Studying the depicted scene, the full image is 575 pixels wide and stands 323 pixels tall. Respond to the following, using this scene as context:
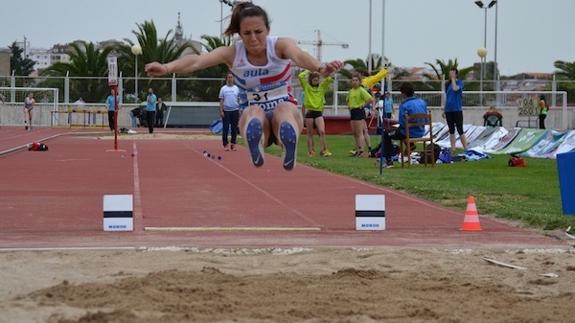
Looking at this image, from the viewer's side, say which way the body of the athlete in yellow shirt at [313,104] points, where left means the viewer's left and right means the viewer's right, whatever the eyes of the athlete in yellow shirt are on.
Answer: facing the viewer

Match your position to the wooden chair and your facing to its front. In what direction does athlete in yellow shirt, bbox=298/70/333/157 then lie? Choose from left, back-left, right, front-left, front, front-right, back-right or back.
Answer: front

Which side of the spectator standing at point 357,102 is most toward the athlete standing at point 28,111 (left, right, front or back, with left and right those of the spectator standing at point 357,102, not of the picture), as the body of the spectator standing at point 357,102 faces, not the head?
right

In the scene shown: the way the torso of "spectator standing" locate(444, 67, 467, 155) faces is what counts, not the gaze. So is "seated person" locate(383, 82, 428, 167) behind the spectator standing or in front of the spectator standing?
in front

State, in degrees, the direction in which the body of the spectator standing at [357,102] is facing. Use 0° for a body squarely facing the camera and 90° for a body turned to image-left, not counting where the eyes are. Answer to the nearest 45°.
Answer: approximately 45°

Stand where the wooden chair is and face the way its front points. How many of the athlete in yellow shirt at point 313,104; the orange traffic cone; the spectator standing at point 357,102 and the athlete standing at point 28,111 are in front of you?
3

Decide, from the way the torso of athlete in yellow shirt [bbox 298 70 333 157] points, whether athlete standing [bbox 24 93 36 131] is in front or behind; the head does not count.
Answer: behind

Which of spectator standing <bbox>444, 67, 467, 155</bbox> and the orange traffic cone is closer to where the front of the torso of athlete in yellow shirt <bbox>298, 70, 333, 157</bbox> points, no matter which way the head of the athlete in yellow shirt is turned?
the orange traffic cone

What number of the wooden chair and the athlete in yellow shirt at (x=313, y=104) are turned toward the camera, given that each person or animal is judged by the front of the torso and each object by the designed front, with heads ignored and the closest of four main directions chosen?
1

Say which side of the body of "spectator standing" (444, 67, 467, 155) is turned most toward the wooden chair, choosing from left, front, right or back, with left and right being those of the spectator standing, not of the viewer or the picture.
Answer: front

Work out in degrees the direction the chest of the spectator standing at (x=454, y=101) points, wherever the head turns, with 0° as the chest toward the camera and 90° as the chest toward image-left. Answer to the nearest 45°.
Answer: approximately 45°

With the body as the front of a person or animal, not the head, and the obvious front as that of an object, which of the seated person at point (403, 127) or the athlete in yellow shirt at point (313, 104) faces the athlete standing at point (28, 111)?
the seated person

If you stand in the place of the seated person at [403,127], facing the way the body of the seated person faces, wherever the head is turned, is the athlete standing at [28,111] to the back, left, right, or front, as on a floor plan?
front
